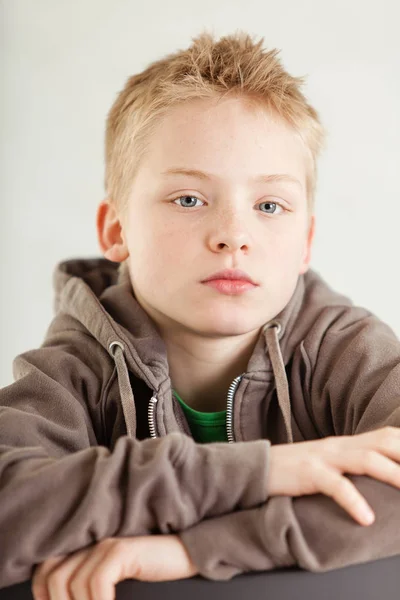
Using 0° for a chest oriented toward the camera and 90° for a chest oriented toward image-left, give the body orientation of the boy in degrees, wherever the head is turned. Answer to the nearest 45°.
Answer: approximately 0°
